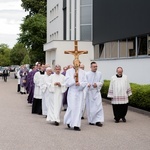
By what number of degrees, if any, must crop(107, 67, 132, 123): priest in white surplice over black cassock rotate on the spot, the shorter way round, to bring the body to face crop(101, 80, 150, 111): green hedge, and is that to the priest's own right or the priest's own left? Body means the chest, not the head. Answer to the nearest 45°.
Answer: approximately 180°

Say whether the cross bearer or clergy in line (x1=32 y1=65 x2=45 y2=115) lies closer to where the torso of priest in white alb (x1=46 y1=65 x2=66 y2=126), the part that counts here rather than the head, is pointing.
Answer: the cross bearer

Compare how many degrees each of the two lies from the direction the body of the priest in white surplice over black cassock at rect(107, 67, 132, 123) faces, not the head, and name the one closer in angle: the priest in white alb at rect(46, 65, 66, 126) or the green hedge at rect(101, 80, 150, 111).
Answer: the priest in white alb

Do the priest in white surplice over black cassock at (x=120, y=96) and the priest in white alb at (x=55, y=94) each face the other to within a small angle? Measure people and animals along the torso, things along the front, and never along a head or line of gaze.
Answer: no

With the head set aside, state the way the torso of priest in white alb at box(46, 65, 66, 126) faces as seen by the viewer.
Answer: toward the camera

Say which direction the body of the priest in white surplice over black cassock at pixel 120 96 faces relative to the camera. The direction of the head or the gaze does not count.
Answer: toward the camera

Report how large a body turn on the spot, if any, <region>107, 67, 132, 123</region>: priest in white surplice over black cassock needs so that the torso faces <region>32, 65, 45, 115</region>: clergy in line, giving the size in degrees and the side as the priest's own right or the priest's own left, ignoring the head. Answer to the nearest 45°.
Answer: approximately 135° to the priest's own right

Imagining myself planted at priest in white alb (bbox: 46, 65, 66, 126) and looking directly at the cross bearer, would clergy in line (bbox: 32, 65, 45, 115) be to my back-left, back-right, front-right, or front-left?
back-left

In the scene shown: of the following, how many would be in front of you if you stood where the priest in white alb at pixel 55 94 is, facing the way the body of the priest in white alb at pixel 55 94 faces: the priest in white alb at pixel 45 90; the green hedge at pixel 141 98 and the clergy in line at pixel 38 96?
0

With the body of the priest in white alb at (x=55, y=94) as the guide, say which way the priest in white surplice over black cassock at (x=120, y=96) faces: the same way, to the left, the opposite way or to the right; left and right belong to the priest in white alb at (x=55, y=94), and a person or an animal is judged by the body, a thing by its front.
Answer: the same way

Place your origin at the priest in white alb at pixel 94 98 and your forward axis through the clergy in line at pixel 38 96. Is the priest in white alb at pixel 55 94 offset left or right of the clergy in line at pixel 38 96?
left

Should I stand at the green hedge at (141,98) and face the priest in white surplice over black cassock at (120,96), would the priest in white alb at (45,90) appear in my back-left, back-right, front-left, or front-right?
front-right

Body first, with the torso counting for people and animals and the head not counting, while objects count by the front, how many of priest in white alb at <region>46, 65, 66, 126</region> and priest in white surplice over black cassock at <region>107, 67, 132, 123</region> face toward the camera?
2

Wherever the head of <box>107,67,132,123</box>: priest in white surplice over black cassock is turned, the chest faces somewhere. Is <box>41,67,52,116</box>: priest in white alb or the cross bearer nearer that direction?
the cross bearer

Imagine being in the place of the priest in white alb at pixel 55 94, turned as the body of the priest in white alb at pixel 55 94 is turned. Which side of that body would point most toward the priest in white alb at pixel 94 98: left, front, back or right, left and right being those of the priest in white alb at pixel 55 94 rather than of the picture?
left
